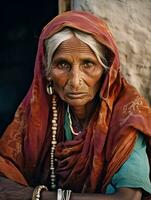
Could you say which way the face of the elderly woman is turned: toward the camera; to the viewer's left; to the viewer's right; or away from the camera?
toward the camera

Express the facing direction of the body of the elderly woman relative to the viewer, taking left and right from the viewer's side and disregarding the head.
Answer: facing the viewer
